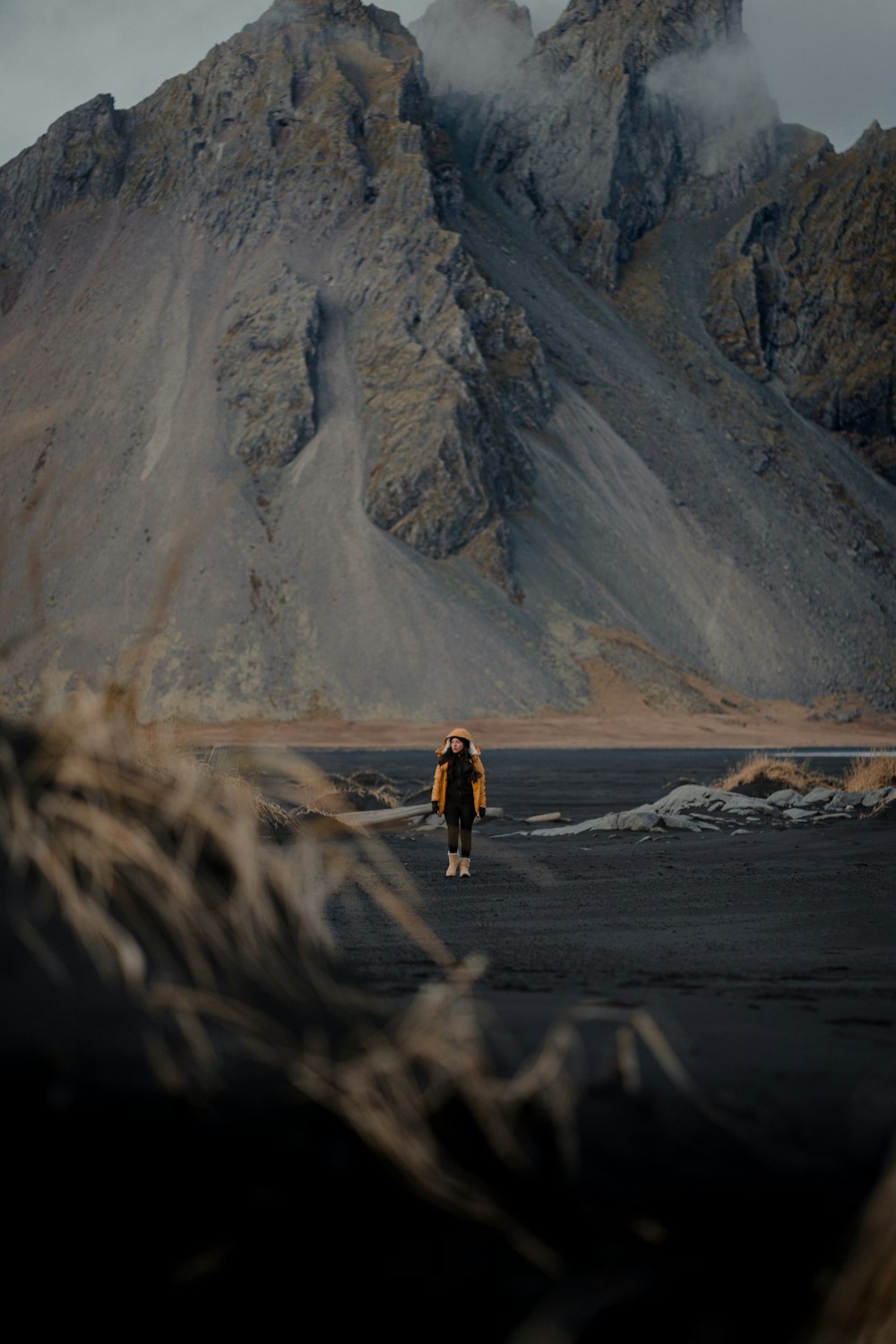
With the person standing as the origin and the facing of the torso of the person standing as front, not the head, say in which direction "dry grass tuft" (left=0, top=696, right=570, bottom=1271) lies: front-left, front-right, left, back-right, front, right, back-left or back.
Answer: front

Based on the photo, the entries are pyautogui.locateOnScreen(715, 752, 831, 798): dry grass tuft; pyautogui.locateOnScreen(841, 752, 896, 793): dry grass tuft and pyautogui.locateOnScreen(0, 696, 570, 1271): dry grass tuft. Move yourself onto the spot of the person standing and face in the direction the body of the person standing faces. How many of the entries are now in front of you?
1

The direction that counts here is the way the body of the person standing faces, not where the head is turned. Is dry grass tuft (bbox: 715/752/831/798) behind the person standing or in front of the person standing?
behind

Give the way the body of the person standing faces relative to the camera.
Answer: toward the camera
